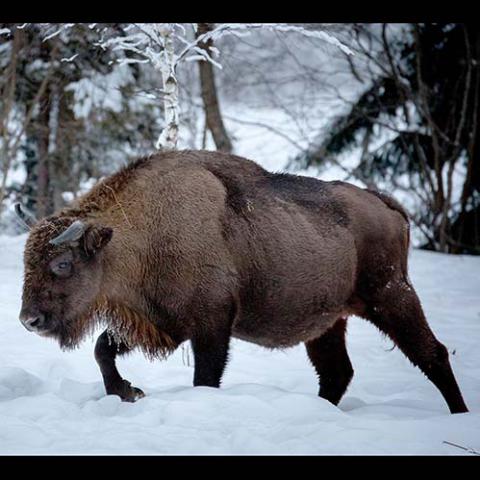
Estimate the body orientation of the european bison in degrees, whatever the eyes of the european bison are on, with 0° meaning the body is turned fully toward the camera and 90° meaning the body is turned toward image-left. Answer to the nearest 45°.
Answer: approximately 90°
